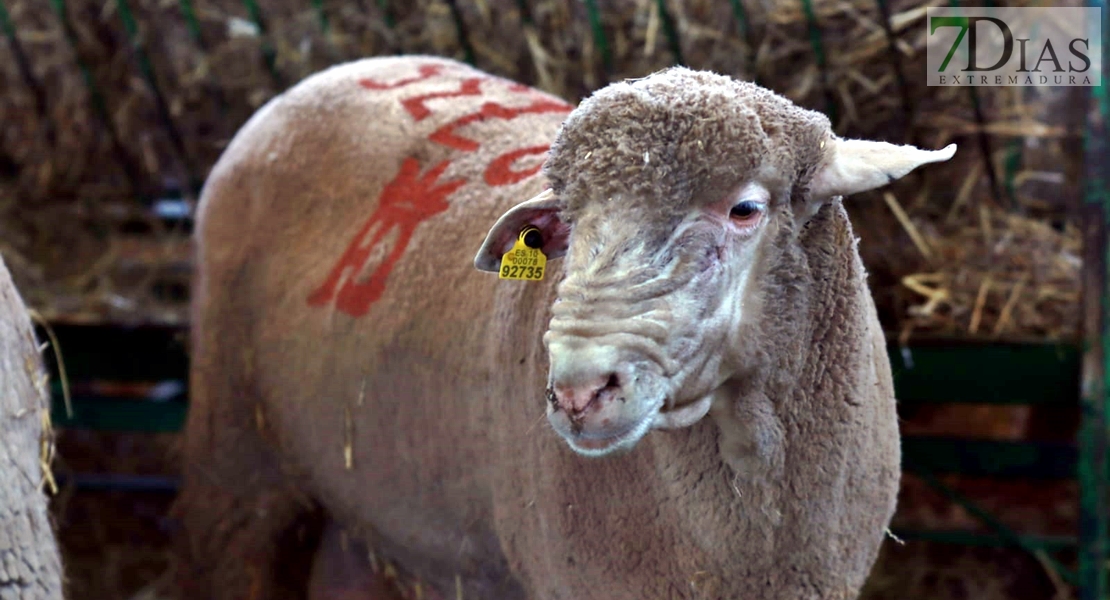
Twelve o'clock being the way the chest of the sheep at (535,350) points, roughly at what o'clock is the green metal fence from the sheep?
The green metal fence is roughly at 9 o'clock from the sheep.

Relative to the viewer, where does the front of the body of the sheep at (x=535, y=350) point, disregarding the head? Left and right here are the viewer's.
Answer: facing the viewer and to the right of the viewer
